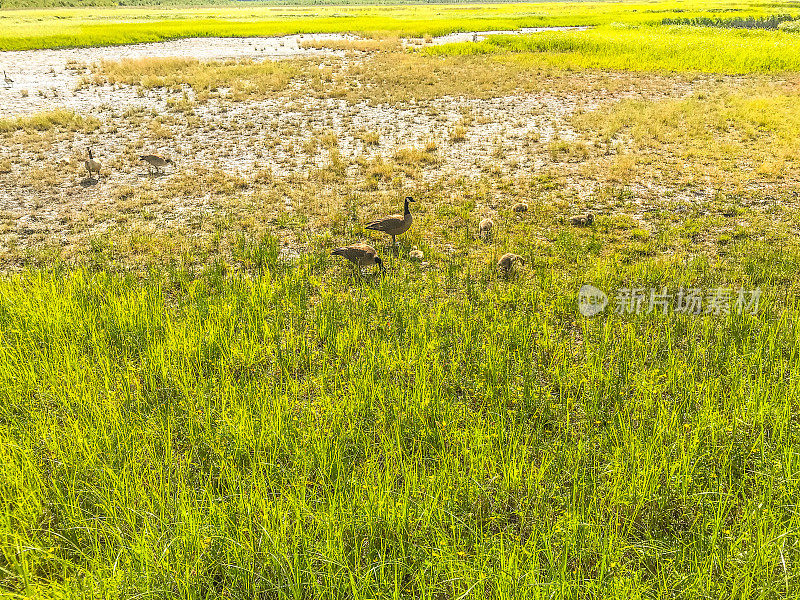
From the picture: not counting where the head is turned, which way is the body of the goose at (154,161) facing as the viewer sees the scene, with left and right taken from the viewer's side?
facing to the right of the viewer

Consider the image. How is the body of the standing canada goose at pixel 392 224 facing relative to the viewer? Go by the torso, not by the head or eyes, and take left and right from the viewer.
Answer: facing to the right of the viewer

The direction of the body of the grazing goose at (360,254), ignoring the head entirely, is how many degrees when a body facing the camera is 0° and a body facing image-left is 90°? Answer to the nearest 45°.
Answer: approximately 270°
